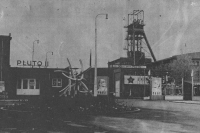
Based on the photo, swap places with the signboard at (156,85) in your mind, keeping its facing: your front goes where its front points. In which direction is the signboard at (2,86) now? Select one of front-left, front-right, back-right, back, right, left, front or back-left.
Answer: right

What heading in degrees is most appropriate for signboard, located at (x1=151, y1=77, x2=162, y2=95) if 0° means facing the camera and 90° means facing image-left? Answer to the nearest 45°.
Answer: approximately 0°
